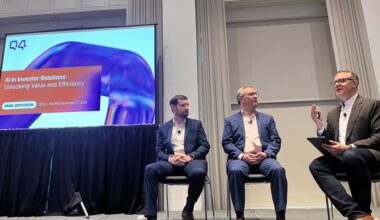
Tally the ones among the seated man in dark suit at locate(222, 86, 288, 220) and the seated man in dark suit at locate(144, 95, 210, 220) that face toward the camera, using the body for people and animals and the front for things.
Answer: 2

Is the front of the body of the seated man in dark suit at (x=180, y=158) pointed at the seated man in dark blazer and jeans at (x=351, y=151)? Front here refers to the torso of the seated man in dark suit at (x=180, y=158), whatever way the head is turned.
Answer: no

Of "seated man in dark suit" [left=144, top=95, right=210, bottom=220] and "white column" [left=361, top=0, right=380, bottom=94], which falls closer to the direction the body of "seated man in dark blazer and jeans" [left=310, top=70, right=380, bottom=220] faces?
the seated man in dark suit

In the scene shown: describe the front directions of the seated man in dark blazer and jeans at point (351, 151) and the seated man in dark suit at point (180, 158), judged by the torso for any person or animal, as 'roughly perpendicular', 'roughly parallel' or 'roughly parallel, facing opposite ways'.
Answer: roughly perpendicular

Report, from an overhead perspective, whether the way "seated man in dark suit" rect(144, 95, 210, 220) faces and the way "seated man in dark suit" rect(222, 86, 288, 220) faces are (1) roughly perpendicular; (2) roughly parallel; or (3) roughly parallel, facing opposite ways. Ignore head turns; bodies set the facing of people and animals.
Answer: roughly parallel

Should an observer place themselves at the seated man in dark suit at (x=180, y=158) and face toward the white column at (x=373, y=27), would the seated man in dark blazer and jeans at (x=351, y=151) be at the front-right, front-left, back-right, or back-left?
front-right

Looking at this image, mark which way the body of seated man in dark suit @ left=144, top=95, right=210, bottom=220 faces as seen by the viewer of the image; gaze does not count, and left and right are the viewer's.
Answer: facing the viewer

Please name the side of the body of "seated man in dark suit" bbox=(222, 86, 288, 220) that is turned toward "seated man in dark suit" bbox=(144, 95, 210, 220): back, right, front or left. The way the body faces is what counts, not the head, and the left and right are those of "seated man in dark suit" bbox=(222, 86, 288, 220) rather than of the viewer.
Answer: right

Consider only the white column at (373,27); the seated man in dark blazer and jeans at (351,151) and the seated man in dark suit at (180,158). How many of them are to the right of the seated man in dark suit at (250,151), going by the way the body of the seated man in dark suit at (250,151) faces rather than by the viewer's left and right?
1

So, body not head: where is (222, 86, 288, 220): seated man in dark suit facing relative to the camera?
toward the camera

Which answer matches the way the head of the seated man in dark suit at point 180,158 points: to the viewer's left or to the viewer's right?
to the viewer's right

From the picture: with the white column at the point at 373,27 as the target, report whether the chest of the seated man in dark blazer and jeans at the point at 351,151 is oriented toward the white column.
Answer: no

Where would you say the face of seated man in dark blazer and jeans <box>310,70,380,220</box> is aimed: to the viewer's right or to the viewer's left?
to the viewer's left

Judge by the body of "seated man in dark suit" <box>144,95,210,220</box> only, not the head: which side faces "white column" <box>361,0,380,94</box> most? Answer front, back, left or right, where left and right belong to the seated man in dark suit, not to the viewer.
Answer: left

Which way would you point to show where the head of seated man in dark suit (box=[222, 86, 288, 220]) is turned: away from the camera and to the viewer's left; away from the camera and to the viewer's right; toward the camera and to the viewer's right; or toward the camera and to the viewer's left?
toward the camera and to the viewer's right

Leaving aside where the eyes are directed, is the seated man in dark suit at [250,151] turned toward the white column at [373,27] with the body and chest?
no
